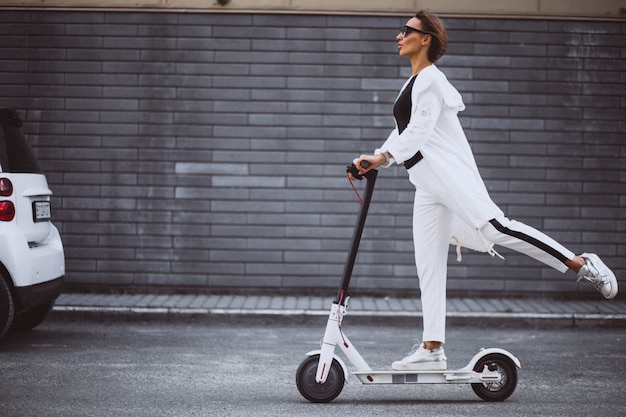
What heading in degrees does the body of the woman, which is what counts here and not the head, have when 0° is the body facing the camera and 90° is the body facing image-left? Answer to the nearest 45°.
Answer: approximately 90°

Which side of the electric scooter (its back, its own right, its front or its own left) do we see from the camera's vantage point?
left

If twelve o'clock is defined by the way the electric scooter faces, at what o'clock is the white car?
The white car is roughly at 1 o'clock from the electric scooter.

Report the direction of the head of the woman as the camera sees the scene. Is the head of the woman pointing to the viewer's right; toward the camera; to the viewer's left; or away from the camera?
to the viewer's left

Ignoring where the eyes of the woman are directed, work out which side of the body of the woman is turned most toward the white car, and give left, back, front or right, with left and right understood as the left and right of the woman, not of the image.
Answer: front
